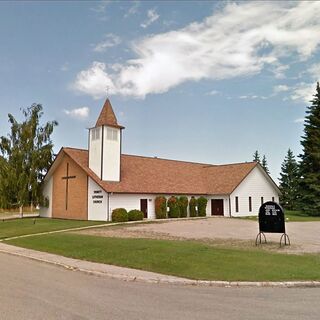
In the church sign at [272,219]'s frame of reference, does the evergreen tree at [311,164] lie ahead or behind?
behind

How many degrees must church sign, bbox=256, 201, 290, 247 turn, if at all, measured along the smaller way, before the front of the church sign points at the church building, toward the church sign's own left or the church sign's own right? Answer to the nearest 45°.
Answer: approximately 135° to the church sign's own right

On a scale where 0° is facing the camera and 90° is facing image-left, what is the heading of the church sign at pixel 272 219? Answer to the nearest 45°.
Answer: approximately 0°

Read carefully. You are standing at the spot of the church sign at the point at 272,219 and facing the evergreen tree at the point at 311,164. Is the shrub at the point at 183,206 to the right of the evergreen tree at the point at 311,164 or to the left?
left

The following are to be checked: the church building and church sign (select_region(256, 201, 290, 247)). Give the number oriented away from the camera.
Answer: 0

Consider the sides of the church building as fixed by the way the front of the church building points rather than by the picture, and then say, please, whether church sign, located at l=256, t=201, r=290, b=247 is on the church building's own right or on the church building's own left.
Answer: on the church building's own left

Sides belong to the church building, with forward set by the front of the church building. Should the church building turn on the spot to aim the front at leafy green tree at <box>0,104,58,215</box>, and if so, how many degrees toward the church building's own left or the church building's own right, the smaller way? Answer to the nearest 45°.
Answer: approximately 45° to the church building's own right

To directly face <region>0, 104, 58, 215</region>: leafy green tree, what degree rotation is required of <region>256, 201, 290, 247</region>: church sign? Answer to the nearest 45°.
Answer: approximately 135° to its right

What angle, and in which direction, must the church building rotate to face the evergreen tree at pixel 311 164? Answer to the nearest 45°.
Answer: approximately 135° to its left
